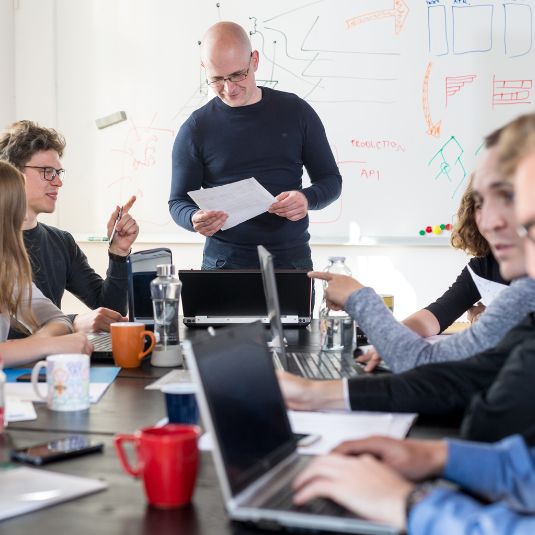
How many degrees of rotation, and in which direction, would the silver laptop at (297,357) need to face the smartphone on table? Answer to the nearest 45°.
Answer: approximately 135° to its right

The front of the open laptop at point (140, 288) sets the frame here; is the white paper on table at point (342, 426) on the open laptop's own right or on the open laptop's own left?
on the open laptop's own left

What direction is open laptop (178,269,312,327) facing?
away from the camera

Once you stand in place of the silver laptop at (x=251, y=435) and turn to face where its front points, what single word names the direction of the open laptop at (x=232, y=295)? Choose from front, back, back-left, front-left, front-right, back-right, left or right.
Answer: back-left

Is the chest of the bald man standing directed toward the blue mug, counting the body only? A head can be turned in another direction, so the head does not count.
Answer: yes

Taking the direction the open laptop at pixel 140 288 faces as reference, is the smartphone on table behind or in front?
in front

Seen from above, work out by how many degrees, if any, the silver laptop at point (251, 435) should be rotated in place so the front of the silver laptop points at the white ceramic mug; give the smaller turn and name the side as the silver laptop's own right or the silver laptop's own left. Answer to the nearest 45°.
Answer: approximately 180°

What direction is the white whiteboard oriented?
toward the camera

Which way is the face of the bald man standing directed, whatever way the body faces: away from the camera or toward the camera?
toward the camera

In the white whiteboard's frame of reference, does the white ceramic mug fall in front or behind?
in front

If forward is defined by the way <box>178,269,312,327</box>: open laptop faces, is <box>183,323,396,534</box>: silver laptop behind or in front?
behind

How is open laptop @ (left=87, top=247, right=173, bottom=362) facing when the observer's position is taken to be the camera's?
facing the viewer and to the left of the viewer

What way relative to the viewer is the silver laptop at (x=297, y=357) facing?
to the viewer's right

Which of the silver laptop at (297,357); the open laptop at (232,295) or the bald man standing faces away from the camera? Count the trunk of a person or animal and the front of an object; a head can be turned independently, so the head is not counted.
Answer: the open laptop

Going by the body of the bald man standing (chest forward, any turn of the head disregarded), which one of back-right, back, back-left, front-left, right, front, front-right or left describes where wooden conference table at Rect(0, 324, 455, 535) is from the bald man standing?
front

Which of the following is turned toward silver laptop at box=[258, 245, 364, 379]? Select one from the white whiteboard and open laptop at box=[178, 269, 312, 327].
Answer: the white whiteboard
